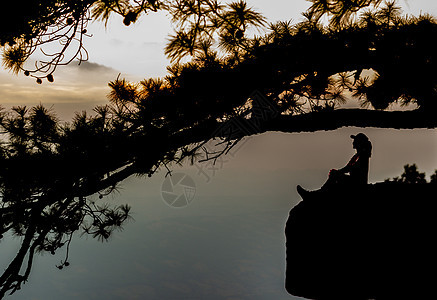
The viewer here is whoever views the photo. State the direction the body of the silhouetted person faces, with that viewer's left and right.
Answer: facing to the left of the viewer

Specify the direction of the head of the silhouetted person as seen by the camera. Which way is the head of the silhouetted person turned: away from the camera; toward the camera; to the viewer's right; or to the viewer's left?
to the viewer's left
